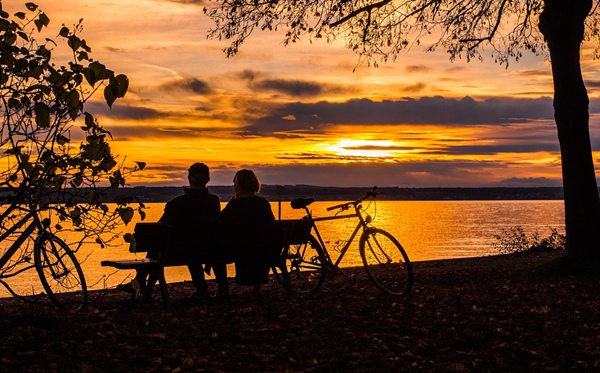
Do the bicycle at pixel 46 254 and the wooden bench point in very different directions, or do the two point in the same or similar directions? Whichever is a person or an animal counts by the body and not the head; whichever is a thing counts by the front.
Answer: very different directions

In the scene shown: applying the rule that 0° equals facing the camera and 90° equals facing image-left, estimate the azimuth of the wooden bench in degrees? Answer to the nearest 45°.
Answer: approximately 135°

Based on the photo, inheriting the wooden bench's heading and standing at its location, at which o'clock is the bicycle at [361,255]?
The bicycle is roughly at 4 o'clock from the wooden bench.

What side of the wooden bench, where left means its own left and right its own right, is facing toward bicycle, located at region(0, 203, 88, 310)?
left
